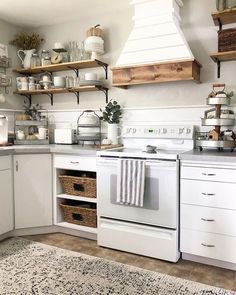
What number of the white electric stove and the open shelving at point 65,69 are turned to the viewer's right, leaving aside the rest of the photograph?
0

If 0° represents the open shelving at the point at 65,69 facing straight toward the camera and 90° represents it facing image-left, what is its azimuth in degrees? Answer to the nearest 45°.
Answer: approximately 45°

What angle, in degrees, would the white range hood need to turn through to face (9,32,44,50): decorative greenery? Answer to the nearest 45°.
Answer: approximately 90° to its right

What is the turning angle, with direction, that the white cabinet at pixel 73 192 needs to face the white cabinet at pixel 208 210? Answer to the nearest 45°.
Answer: approximately 90° to its left

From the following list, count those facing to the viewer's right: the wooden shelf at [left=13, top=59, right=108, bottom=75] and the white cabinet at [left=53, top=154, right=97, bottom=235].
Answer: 0

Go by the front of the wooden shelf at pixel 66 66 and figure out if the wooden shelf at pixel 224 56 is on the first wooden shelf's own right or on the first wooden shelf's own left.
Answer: on the first wooden shelf's own left

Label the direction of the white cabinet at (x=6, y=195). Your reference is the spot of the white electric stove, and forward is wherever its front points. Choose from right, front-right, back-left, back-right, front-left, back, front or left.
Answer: front-right
